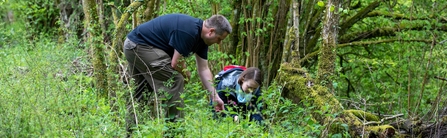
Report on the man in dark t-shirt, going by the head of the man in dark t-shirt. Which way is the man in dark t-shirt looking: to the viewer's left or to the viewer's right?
to the viewer's right

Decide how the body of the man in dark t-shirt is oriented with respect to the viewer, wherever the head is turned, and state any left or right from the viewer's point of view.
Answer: facing to the right of the viewer

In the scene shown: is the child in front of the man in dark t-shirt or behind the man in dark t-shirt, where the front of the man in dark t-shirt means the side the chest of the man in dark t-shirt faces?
in front

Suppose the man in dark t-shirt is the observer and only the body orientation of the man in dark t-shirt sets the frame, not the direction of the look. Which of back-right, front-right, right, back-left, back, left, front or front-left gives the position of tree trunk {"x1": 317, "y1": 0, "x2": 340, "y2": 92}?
front

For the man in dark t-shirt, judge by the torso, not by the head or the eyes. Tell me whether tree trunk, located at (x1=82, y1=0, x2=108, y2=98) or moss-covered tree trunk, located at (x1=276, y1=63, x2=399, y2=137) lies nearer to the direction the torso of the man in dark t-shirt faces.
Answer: the moss-covered tree trunk

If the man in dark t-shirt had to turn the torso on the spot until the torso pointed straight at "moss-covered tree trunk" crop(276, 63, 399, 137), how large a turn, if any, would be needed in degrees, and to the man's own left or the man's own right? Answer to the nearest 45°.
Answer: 0° — they already face it

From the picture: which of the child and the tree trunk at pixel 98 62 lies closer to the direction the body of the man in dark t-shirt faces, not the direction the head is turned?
the child

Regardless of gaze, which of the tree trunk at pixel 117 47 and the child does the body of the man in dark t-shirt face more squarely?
the child

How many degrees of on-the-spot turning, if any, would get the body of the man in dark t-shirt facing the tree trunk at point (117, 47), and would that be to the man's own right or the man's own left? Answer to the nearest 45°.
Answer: approximately 135° to the man's own left
